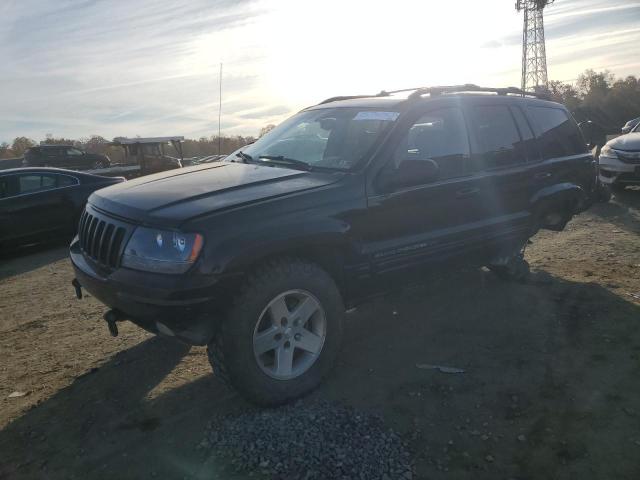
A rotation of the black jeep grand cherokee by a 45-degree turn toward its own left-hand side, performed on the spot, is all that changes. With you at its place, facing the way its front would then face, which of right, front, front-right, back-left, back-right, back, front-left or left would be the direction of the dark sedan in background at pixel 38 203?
back-right

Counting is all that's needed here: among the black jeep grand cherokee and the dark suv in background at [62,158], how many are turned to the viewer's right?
1

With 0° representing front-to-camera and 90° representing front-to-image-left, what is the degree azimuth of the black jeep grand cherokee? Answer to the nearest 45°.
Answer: approximately 45°

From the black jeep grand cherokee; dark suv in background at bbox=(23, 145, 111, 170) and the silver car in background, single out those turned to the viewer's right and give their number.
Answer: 1

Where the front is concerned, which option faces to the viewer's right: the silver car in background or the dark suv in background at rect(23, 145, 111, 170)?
the dark suv in background

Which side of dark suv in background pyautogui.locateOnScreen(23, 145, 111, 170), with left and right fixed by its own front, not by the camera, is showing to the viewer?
right

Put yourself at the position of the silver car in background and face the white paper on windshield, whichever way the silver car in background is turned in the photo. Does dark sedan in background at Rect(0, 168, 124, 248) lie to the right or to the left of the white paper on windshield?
right

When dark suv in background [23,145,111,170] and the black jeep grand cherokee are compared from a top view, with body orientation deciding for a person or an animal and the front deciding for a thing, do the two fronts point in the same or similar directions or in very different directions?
very different directions

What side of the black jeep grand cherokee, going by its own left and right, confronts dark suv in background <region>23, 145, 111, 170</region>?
right

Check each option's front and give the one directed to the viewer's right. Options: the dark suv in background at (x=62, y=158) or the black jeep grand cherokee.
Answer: the dark suv in background

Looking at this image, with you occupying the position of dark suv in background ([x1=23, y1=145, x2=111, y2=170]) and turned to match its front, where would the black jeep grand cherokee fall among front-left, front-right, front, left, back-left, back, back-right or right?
right

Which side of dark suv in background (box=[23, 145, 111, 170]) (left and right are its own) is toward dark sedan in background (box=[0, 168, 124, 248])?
right

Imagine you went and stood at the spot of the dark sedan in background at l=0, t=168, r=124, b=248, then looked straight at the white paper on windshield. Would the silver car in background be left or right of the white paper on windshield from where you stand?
left

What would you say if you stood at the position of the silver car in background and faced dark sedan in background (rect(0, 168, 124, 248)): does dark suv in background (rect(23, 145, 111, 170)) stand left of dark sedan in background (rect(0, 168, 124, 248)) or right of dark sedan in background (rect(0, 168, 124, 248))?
right

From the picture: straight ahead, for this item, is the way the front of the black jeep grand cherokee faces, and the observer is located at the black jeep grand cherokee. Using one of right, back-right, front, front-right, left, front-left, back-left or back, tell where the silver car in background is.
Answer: back
